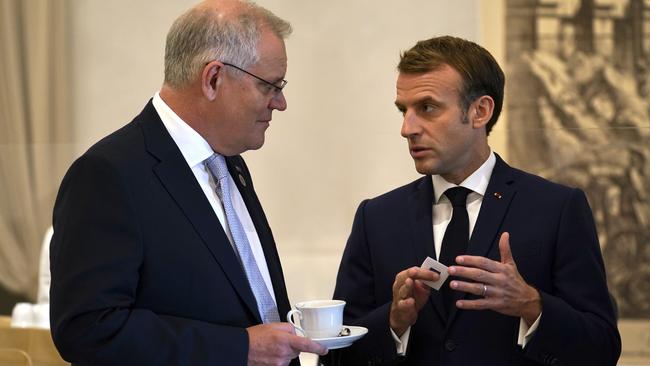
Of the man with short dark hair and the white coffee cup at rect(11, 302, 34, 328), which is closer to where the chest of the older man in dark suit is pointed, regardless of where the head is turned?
the man with short dark hair

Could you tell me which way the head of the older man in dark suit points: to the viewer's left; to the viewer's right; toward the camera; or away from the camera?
to the viewer's right

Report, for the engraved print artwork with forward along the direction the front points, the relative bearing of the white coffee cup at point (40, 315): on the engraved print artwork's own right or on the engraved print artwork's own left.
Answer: on the engraved print artwork's own right

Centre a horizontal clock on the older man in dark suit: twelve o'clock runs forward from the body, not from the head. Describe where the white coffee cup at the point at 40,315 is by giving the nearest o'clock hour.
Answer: The white coffee cup is roughly at 7 o'clock from the older man in dark suit.

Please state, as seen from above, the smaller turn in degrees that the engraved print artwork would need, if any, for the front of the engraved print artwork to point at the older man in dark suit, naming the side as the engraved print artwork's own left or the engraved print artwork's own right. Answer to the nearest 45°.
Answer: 0° — it already faces them

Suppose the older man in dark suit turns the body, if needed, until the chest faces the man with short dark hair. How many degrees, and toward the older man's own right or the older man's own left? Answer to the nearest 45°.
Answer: approximately 45° to the older man's own left

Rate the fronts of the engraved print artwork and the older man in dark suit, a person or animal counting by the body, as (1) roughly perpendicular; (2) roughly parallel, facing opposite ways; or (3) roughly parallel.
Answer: roughly perpendicular

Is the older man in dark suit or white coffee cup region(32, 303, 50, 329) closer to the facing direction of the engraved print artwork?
the older man in dark suit

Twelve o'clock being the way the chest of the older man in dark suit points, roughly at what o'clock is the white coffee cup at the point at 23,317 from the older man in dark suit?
The white coffee cup is roughly at 7 o'clock from the older man in dark suit.

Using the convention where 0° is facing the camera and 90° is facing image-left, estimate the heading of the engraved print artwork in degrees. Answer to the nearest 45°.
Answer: approximately 0°
